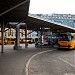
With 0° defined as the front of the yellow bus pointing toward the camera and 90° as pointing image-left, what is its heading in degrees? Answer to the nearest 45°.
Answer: approximately 45°
